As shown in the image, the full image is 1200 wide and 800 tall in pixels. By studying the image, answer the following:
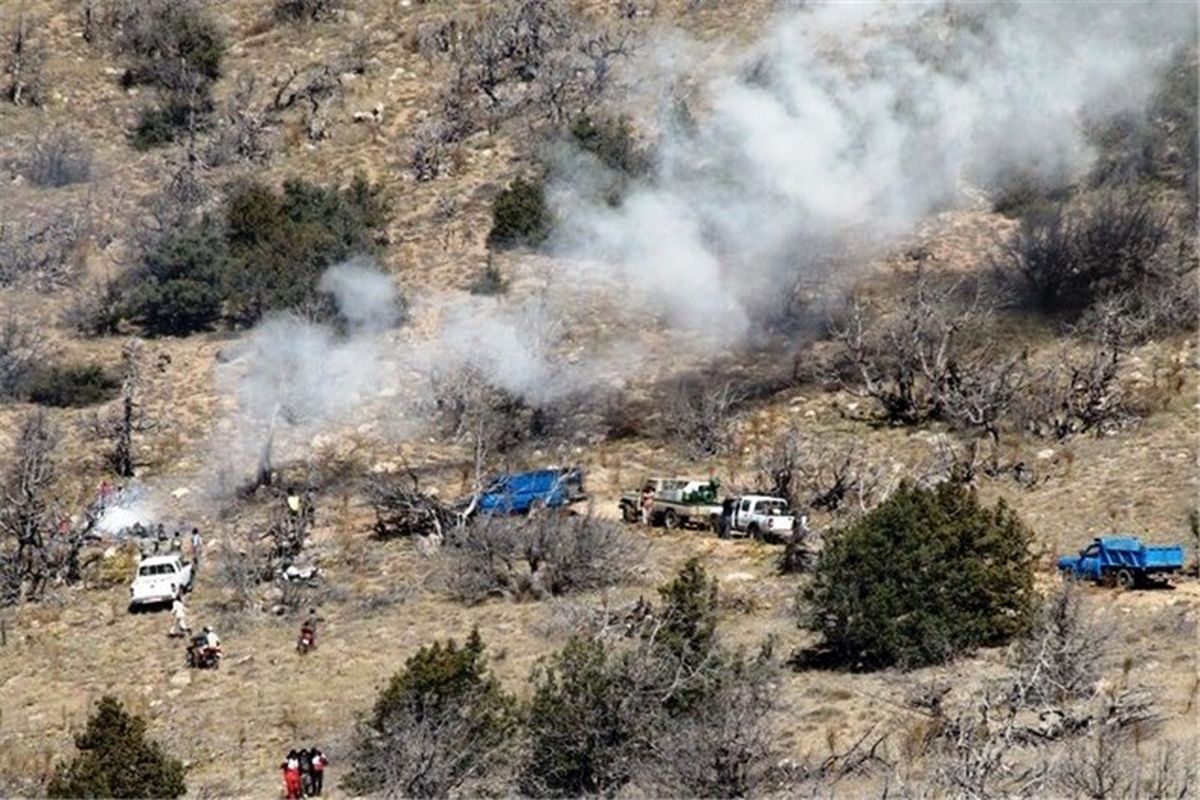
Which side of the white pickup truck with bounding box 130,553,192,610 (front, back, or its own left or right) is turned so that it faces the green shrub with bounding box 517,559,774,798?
right

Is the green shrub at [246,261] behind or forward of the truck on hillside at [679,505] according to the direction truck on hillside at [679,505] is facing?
forward

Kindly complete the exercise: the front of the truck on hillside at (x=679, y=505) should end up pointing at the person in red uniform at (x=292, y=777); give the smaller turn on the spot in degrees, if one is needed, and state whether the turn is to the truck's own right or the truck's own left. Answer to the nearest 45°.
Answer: approximately 45° to the truck's own left

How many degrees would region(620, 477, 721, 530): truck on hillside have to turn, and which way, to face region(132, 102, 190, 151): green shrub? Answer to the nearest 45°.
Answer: approximately 45° to its right

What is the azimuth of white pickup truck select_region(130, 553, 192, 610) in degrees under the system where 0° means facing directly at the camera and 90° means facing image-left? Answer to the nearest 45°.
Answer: approximately 180°

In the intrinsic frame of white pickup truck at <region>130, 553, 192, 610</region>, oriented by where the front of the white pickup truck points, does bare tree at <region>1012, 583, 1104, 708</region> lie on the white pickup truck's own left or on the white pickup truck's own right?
on the white pickup truck's own right

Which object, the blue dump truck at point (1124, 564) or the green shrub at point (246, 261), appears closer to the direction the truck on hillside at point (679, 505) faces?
the green shrub

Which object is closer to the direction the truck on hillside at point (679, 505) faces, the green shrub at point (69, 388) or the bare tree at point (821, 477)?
the green shrub
